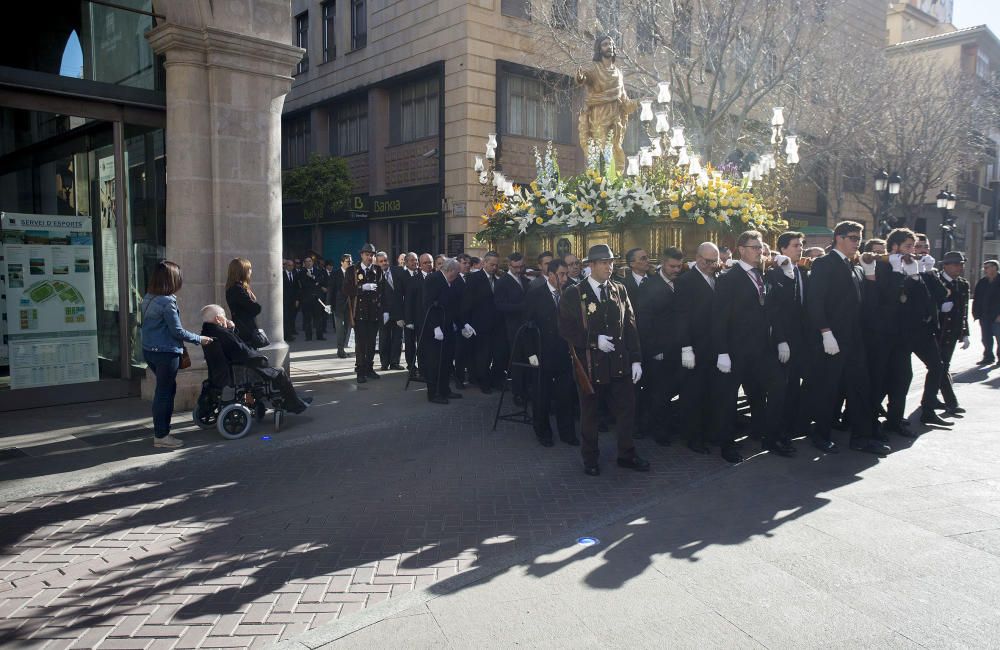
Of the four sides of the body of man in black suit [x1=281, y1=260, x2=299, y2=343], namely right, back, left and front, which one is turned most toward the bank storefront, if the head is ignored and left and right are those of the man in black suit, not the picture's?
back

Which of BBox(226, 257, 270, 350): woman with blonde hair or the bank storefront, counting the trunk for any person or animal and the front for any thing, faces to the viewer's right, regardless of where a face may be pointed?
the woman with blonde hair

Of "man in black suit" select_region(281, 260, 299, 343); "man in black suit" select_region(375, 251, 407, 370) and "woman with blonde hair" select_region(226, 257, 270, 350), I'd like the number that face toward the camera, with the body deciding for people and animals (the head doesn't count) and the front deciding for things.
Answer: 2

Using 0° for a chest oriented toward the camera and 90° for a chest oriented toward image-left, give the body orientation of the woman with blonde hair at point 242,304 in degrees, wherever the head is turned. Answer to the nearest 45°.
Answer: approximately 270°

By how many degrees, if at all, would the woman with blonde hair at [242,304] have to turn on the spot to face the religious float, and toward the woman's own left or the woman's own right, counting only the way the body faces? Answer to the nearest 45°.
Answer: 0° — they already face it

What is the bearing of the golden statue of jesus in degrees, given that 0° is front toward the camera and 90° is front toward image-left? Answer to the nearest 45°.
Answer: approximately 315°
